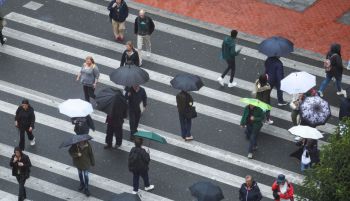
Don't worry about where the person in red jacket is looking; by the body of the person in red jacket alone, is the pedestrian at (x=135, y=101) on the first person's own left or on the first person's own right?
on the first person's own right

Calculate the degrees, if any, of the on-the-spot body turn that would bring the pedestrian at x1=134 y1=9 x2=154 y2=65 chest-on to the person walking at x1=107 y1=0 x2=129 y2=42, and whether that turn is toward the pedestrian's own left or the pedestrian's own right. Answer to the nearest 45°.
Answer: approximately 135° to the pedestrian's own right

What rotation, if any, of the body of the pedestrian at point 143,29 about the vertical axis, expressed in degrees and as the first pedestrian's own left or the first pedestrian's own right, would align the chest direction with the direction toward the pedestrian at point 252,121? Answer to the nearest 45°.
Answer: approximately 45° to the first pedestrian's own left

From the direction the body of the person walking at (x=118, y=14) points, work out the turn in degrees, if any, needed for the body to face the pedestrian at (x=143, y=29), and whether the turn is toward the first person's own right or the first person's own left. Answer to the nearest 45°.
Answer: approximately 45° to the first person's own left

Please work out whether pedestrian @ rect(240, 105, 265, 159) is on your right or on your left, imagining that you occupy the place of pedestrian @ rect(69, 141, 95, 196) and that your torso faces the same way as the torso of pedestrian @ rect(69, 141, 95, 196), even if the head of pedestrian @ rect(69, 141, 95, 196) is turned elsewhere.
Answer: on your left
